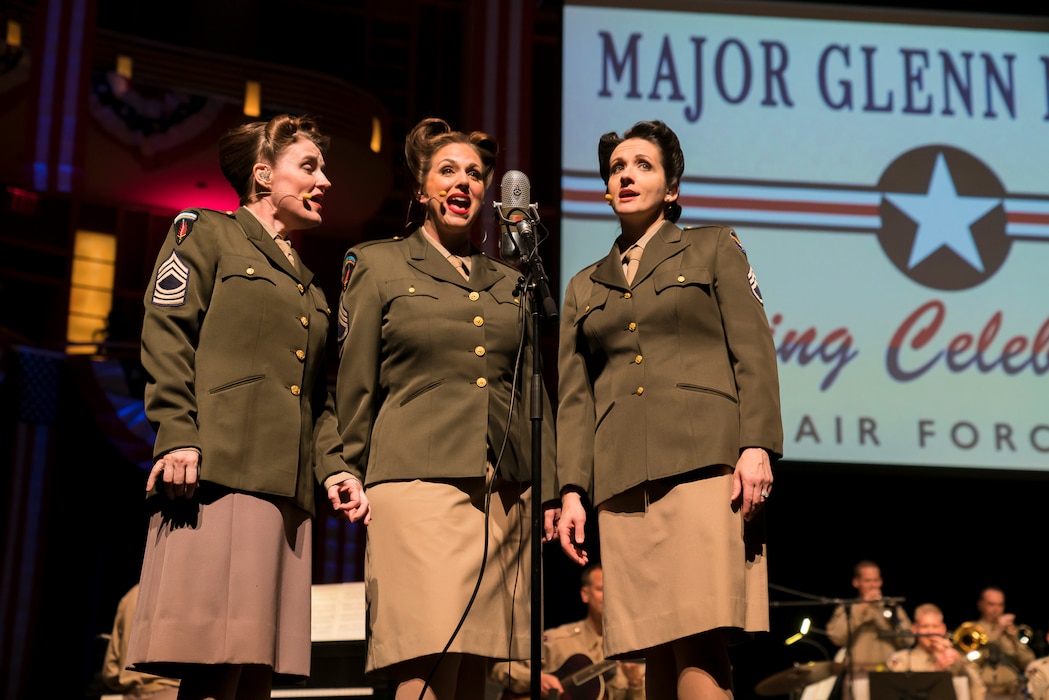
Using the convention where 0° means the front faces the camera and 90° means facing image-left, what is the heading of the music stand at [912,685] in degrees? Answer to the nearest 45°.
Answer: approximately 180°

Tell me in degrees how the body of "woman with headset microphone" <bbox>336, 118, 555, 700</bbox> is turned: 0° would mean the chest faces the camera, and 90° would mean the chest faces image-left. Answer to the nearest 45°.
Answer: approximately 315°

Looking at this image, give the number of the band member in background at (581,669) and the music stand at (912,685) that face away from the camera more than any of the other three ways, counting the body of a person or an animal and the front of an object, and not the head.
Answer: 1

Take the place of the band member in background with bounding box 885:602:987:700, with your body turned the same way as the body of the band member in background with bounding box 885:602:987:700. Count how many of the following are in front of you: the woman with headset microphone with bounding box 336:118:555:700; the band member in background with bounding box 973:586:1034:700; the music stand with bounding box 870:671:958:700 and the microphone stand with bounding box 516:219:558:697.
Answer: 3

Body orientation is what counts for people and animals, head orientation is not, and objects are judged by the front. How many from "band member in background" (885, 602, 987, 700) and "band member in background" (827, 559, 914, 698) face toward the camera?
2

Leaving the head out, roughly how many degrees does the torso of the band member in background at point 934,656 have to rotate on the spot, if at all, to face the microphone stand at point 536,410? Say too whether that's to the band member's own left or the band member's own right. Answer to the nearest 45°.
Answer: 0° — they already face it

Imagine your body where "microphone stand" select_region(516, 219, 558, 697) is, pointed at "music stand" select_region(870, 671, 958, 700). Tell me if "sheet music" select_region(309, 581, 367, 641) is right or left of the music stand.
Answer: left

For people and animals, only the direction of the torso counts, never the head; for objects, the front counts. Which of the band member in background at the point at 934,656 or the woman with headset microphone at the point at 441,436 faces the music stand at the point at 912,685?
the band member in background

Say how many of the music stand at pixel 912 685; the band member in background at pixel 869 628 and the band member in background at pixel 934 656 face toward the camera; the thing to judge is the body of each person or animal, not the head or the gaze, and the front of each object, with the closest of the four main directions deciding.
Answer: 2

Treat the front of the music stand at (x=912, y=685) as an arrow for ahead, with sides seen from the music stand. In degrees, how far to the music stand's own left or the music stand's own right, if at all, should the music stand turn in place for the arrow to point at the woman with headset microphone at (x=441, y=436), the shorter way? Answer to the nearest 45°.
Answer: approximately 180°

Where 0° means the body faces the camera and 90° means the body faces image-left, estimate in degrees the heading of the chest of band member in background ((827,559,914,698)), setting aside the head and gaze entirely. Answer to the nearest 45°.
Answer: approximately 0°

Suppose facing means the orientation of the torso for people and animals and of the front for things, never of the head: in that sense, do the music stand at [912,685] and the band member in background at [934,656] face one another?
yes
